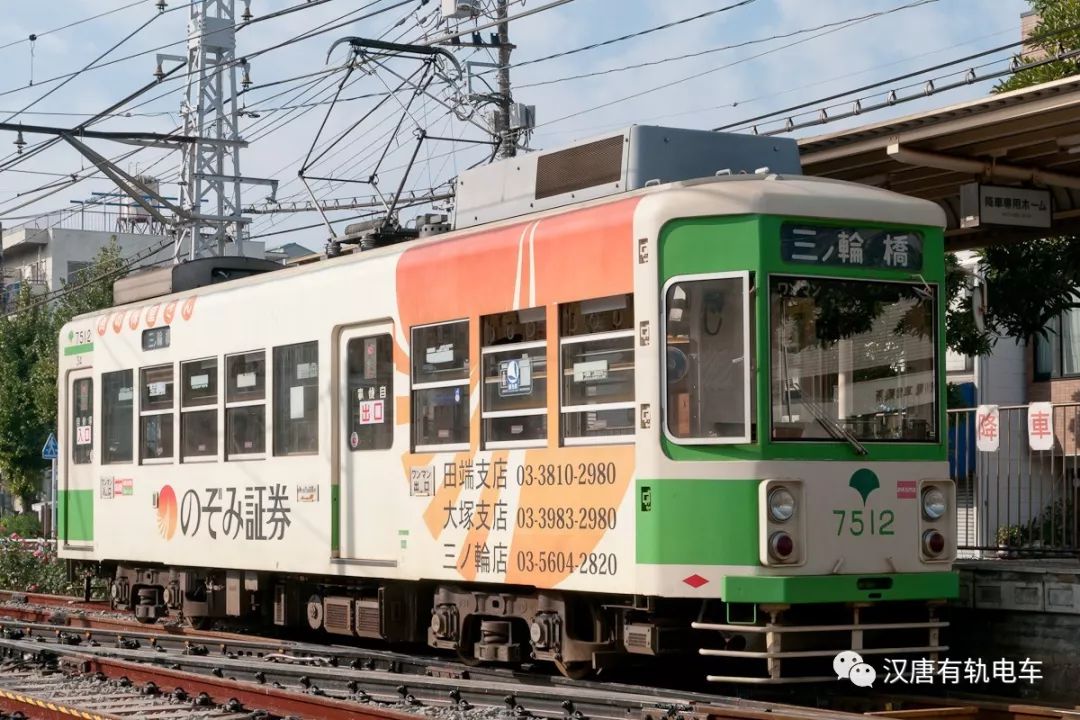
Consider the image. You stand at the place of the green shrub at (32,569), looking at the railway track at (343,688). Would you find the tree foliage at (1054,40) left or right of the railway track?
left

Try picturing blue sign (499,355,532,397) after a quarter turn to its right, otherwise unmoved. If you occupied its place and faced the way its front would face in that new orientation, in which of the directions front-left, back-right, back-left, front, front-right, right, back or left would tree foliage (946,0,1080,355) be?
right

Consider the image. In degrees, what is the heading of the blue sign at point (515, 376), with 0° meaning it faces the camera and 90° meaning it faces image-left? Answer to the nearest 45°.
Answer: approximately 45°

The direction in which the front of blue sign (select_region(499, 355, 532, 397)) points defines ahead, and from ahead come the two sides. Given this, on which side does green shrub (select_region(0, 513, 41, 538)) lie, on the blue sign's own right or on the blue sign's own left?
on the blue sign's own right

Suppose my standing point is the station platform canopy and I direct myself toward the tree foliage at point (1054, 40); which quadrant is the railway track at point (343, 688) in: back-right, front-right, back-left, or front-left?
back-left

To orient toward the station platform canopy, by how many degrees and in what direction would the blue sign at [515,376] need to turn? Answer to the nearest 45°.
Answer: approximately 180°

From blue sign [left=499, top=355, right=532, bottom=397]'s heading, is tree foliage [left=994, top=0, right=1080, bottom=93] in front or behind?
behind
